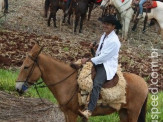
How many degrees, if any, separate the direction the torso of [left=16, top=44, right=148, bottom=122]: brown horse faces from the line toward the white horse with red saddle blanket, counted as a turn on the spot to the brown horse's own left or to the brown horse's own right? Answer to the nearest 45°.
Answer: approximately 90° to the brown horse's own right

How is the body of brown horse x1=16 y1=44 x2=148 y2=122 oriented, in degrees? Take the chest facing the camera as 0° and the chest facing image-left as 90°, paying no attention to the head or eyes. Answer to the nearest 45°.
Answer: approximately 90°

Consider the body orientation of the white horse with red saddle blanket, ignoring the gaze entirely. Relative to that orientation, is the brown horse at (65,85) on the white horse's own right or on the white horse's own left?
on the white horse's own left

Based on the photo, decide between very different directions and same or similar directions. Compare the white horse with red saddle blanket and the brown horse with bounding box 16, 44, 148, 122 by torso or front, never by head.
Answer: same or similar directions

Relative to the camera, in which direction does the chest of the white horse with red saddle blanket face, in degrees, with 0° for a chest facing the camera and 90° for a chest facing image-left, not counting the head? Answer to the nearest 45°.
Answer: approximately 90°
